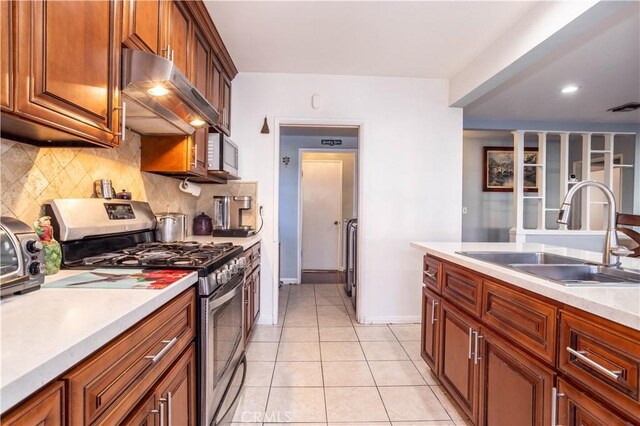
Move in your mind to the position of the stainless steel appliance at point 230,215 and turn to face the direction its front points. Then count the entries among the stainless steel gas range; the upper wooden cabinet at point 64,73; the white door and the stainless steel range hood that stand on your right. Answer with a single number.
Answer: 3

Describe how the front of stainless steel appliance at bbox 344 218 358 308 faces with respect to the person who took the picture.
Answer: facing to the left of the viewer

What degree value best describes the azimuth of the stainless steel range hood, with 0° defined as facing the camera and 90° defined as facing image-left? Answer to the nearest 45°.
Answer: approximately 315°

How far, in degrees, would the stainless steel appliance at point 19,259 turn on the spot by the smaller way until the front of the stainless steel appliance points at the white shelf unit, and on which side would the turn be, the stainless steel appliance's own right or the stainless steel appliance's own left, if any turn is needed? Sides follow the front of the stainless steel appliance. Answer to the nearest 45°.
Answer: approximately 45° to the stainless steel appliance's own left

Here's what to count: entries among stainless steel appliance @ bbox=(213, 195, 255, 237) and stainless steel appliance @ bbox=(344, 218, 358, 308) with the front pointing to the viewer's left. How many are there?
1

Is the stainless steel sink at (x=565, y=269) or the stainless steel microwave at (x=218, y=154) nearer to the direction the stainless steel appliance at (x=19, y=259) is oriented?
the stainless steel sink

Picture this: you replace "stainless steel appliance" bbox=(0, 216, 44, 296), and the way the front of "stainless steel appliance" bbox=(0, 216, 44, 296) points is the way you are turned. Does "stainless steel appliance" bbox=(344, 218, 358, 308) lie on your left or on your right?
on your left

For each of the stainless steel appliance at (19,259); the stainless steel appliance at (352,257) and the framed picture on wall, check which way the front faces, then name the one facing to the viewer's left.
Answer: the stainless steel appliance at (352,257)

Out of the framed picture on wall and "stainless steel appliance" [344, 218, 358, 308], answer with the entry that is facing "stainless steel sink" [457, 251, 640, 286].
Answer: the framed picture on wall

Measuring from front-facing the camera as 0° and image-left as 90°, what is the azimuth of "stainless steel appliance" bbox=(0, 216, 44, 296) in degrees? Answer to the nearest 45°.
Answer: approximately 315°

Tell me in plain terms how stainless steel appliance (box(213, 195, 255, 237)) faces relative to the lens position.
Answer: facing to the right of the viewer

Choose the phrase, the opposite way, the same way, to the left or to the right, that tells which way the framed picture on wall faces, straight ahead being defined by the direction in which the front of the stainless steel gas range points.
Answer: to the right

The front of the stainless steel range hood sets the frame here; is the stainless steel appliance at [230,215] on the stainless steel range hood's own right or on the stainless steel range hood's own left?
on the stainless steel range hood's own left

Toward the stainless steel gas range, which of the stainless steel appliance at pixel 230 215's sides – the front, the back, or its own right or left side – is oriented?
right
